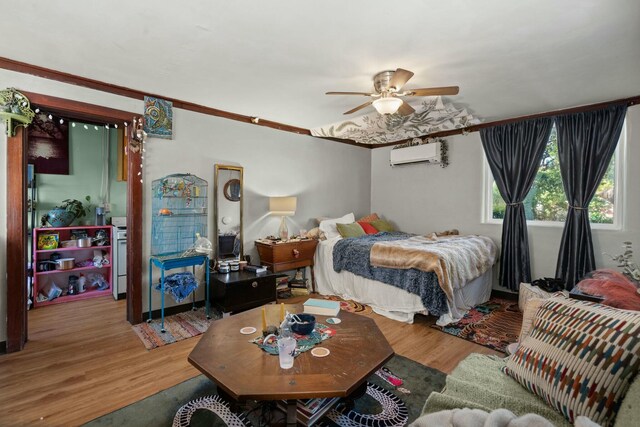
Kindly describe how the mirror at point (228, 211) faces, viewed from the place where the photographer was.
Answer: facing the viewer and to the right of the viewer

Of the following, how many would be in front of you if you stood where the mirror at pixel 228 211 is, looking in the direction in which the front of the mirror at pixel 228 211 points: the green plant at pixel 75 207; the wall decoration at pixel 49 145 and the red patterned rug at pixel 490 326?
1

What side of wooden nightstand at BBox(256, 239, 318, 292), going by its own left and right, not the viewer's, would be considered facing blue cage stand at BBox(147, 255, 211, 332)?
right

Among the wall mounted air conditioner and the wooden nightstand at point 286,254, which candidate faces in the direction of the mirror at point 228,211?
the wall mounted air conditioner

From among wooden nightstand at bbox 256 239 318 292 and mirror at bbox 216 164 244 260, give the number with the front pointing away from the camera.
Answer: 0

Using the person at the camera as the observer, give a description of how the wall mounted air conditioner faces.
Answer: facing the viewer and to the left of the viewer

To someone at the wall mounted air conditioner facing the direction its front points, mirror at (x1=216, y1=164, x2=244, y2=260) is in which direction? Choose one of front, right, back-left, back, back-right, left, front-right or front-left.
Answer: front

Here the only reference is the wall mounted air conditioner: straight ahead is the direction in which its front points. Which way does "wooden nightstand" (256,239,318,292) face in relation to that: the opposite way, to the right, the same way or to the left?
to the left

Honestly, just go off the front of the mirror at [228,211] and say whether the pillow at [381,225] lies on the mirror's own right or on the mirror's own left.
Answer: on the mirror's own left

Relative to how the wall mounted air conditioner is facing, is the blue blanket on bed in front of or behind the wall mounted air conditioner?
in front

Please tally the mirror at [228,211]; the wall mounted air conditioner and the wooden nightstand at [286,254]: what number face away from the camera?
0

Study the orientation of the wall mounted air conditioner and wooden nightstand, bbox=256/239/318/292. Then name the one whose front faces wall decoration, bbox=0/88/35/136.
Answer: the wall mounted air conditioner

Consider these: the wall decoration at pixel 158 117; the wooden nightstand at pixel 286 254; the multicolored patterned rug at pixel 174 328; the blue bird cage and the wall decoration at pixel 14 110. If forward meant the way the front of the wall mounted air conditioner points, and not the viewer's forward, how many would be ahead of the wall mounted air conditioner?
5

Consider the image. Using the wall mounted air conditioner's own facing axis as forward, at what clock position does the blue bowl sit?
The blue bowl is roughly at 11 o'clock from the wall mounted air conditioner.

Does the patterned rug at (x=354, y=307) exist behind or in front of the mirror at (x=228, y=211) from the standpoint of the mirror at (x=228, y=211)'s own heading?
in front
